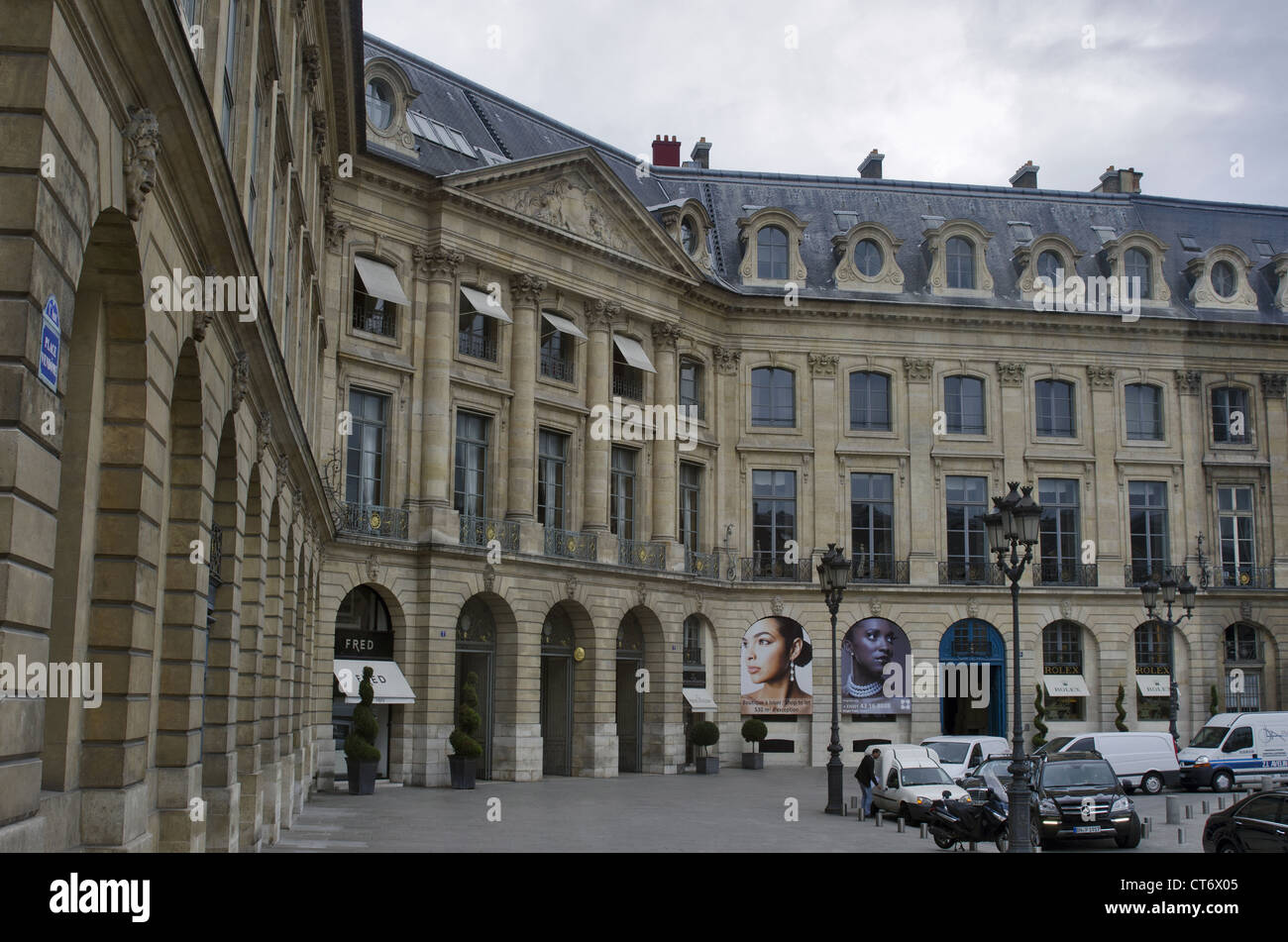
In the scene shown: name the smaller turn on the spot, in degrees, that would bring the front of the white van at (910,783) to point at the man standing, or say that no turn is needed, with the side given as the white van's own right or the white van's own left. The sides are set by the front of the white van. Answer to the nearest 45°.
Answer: approximately 180°

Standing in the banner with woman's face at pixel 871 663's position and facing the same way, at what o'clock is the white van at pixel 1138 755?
The white van is roughly at 11 o'clock from the banner with woman's face.

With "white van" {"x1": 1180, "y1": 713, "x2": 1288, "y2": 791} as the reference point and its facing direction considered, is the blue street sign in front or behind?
in front

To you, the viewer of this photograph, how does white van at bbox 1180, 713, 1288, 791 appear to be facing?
facing the viewer and to the left of the viewer

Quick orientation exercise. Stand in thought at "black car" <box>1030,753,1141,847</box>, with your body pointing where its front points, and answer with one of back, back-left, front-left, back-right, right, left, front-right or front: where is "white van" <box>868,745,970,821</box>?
back-right

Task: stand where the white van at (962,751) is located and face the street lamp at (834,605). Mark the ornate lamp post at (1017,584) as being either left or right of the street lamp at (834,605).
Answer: left

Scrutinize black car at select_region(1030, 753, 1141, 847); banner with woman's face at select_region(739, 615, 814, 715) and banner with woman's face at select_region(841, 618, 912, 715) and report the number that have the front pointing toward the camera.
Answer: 3

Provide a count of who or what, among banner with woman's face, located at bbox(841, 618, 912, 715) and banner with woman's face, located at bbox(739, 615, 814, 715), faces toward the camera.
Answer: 2

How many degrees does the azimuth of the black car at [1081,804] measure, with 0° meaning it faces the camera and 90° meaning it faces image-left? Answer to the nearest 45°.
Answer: approximately 0°

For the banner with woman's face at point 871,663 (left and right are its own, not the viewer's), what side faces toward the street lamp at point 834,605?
front

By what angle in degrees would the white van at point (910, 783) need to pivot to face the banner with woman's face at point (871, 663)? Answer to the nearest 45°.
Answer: approximately 135° to its left

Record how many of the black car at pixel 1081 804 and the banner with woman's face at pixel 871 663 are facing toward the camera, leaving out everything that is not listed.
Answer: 2

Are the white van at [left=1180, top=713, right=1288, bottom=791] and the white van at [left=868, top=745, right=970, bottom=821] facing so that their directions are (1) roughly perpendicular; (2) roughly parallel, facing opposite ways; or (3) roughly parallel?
roughly perpendicular

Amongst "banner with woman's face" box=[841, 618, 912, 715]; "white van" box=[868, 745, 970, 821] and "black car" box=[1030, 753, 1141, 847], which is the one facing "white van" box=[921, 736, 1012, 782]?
the banner with woman's face

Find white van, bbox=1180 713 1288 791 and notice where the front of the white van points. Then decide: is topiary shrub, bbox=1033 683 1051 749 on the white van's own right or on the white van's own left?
on the white van's own right

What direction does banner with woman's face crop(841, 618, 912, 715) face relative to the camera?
toward the camera

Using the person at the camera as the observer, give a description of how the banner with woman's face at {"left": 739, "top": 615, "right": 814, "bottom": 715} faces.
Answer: facing the viewer
